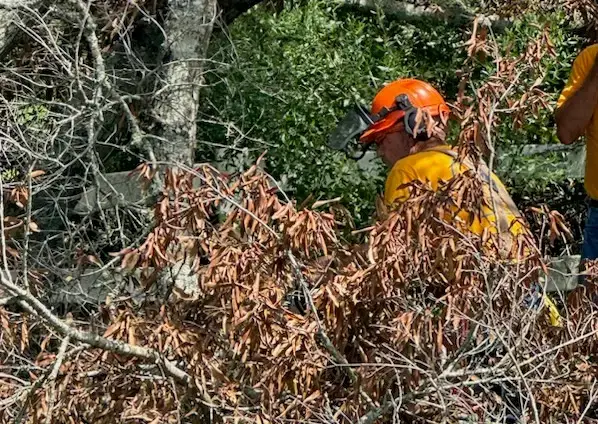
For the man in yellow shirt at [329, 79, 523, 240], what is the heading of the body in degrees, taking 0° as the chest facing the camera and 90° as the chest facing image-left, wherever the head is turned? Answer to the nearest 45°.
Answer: approximately 90°

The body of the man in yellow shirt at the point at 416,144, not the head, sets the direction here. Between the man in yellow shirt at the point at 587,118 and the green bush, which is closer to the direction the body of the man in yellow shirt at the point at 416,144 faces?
the green bush

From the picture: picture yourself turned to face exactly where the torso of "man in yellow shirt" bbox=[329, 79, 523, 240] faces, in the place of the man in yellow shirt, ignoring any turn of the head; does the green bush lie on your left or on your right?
on your right

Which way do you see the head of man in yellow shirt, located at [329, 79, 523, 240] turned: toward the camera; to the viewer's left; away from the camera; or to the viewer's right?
to the viewer's left

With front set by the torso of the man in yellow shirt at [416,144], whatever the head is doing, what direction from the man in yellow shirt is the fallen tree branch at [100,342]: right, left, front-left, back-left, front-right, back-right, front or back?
front-left
